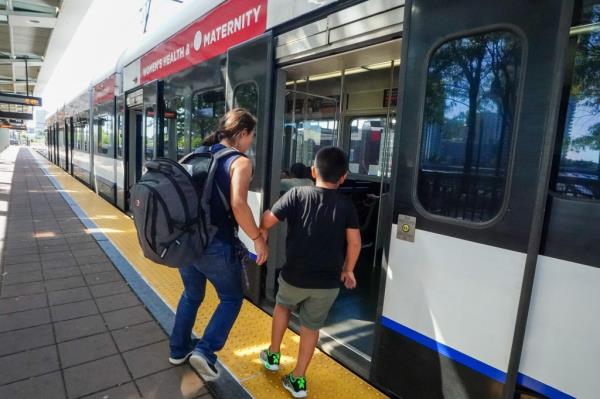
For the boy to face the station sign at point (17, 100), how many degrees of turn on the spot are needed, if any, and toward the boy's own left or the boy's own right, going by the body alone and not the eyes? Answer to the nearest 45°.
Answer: approximately 45° to the boy's own left

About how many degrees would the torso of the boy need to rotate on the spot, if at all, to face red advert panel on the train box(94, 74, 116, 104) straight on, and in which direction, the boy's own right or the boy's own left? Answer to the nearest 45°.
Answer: approximately 45° to the boy's own left

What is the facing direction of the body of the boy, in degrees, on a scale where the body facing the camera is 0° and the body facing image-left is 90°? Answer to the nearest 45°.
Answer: approximately 180°
